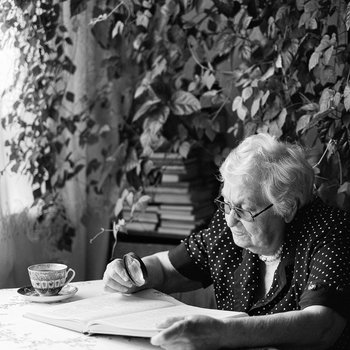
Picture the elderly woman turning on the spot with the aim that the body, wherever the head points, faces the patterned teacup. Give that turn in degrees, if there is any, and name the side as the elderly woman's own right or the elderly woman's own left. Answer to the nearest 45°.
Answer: approximately 45° to the elderly woman's own right

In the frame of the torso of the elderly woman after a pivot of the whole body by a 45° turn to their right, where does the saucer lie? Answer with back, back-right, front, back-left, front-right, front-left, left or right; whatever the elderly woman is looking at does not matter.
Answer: front

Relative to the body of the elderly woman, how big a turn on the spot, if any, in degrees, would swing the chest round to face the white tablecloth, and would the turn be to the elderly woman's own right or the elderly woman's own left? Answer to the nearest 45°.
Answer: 0° — they already face it

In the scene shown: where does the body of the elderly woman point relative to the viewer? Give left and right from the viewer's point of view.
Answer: facing the viewer and to the left of the viewer

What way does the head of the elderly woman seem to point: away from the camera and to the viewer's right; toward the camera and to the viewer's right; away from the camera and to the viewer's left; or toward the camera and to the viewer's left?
toward the camera and to the viewer's left

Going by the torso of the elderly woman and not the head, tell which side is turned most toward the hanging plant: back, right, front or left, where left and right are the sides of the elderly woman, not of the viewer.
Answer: right
